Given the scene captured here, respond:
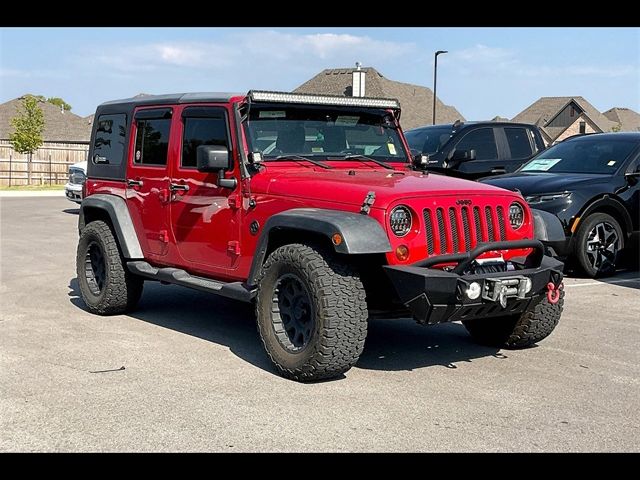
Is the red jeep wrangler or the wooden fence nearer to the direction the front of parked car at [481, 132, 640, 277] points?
the red jeep wrangler

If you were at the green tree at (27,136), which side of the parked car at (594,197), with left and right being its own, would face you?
right

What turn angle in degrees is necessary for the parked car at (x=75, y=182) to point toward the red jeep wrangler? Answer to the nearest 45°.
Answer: approximately 45° to its left

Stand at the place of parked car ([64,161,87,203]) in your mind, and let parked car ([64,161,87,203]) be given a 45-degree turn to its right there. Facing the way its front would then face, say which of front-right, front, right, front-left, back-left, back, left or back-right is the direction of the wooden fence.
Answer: right

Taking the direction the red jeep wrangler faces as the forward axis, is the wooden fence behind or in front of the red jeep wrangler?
behind

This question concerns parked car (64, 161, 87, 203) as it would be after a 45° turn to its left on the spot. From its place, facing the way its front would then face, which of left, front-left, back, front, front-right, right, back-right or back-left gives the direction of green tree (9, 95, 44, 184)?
back

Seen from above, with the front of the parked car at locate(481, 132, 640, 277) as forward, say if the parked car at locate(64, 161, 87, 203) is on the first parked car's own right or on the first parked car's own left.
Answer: on the first parked car's own right

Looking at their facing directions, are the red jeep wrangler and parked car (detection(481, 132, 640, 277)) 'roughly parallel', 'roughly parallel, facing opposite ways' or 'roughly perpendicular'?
roughly perpendicular

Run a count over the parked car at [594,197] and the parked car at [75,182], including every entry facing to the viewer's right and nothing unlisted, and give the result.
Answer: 0

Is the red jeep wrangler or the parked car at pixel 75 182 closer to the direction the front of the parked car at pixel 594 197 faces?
the red jeep wrangler

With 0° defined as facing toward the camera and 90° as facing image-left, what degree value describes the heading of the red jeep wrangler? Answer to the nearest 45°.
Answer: approximately 315°
